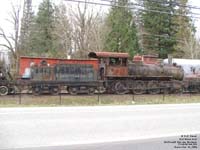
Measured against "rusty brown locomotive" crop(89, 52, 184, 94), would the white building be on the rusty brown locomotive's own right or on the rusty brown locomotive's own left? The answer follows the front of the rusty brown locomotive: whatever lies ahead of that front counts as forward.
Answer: on the rusty brown locomotive's own left

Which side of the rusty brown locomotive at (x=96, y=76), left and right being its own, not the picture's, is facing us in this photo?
right

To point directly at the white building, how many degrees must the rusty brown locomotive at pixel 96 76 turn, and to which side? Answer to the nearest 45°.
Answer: approximately 45° to its left

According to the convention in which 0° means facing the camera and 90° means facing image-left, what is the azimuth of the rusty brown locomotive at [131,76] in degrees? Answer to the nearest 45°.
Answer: approximately 270°
